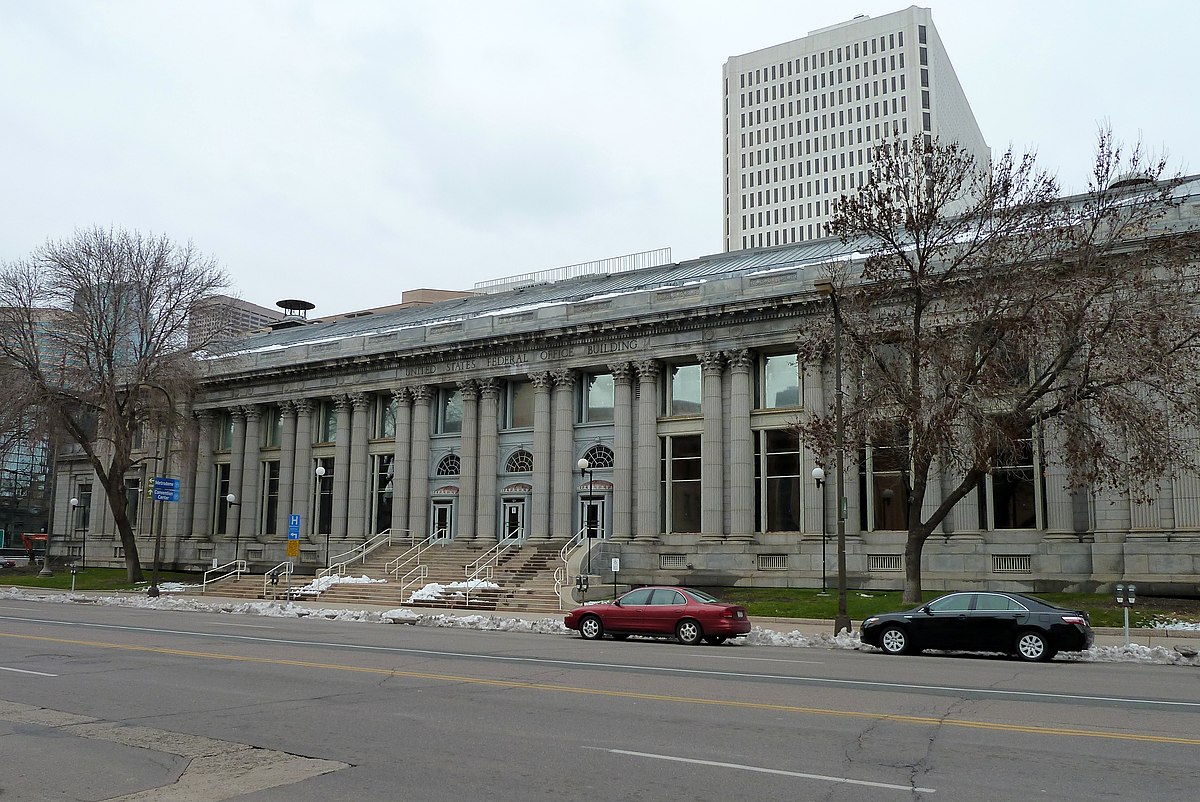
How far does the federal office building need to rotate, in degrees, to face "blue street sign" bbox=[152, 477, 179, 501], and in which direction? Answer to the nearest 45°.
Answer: approximately 45° to its right

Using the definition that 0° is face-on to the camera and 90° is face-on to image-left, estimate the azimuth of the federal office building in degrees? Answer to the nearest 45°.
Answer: approximately 45°

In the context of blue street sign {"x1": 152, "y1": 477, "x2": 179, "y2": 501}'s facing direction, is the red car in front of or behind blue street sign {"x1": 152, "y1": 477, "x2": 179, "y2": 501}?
in front

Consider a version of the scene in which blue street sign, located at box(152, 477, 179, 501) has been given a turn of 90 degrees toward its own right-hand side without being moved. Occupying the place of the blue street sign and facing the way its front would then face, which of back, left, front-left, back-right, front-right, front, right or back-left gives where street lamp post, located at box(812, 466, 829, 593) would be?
back-left

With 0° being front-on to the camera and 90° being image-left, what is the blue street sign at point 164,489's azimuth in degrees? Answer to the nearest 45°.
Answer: approximately 0°
